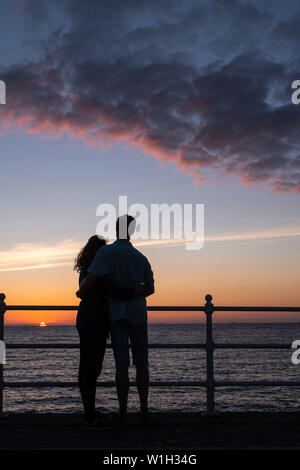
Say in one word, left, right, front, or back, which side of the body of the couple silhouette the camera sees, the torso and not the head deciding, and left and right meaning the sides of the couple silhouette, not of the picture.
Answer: back
